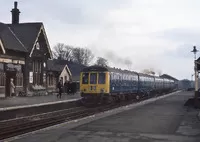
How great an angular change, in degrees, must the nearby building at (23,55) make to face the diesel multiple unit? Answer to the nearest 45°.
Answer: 0° — it already faces it

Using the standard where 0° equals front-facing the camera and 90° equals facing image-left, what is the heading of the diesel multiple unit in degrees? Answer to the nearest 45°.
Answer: approximately 45°

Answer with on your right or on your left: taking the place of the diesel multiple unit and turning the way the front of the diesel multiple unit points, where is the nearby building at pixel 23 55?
on your right

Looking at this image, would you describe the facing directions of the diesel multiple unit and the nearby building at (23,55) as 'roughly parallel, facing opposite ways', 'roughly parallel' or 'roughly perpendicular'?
roughly perpendicular
